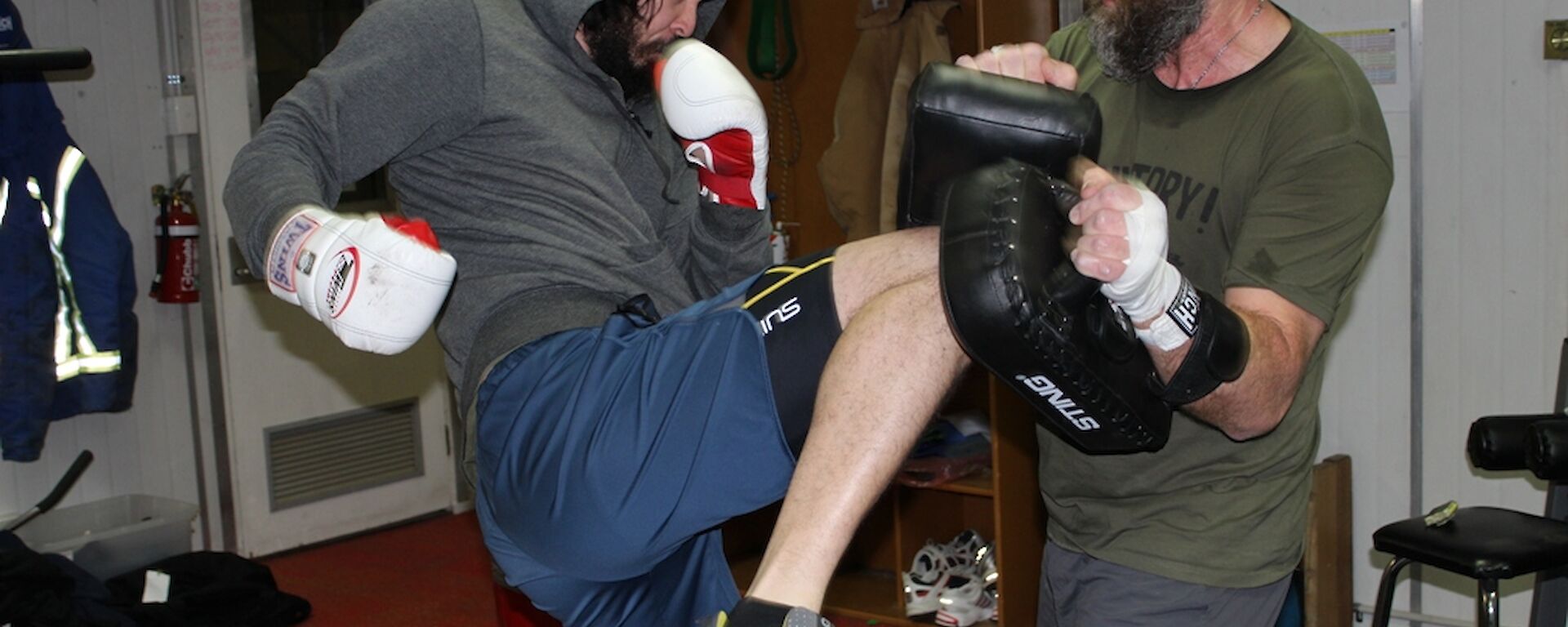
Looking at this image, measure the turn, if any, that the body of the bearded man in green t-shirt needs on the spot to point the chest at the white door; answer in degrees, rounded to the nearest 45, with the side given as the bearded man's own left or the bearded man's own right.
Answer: approximately 90° to the bearded man's own right

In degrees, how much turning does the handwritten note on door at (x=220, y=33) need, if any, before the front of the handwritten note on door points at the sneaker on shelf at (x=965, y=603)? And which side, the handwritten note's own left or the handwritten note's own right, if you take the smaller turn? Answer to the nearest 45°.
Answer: approximately 45° to the handwritten note's own left

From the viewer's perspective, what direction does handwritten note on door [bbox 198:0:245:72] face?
toward the camera

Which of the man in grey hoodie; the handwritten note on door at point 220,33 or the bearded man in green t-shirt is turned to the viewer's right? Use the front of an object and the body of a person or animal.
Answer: the man in grey hoodie

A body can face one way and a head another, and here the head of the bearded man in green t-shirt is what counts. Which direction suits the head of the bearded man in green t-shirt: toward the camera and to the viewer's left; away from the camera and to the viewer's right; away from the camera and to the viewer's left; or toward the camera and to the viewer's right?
toward the camera and to the viewer's left

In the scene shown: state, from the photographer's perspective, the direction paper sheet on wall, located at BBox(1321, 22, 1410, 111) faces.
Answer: facing the viewer

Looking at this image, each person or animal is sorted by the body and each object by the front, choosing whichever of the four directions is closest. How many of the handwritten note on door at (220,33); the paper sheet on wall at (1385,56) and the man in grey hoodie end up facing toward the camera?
2

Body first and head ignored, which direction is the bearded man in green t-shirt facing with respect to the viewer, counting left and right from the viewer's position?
facing the viewer and to the left of the viewer

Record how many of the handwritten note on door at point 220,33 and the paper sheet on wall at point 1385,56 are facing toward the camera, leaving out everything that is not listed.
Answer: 2

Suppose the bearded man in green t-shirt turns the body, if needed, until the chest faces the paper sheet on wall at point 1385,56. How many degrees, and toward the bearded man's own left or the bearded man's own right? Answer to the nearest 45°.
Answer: approximately 135° to the bearded man's own right

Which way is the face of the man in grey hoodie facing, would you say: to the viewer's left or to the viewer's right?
to the viewer's right

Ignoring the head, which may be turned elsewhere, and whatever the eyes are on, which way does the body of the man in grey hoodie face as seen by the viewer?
to the viewer's right

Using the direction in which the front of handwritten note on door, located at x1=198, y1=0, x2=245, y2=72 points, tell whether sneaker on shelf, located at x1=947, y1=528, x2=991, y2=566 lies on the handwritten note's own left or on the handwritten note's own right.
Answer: on the handwritten note's own left
